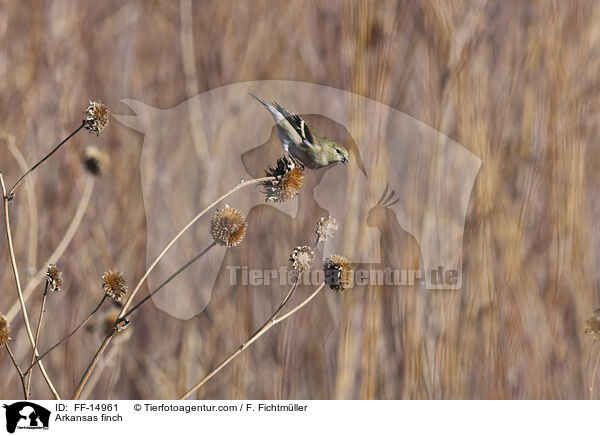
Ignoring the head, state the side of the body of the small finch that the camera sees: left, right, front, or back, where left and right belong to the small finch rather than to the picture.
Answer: right
